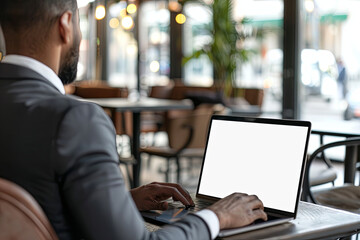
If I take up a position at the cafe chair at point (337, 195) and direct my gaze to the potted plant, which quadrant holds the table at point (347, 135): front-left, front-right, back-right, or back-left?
front-right

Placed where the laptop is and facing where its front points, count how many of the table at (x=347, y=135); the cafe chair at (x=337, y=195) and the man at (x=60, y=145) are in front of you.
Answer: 1

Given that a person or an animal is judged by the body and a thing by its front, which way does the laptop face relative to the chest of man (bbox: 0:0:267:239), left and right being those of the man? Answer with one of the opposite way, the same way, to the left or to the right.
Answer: the opposite way

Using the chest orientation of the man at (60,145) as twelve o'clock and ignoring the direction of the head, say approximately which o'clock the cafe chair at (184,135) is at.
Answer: The cafe chair is roughly at 11 o'clock from the man.

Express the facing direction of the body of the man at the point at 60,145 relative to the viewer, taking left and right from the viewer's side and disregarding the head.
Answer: facing away from the viewer and to the right of the viewer

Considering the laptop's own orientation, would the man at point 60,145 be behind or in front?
in front

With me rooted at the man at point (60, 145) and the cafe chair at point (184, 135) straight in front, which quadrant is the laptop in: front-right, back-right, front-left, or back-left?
front-right

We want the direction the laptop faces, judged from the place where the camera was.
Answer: facing the viewer and to the left of the viewer

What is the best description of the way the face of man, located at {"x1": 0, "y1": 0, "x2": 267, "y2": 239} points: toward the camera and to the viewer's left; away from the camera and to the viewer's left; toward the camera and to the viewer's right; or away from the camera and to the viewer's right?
away from the camera and to the viewer's right

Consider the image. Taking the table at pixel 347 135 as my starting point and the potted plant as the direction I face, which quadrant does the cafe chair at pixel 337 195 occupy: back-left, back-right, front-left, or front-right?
back-left

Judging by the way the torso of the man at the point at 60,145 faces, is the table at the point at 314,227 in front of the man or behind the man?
in front

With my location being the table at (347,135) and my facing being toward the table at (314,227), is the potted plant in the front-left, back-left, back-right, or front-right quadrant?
back-right
